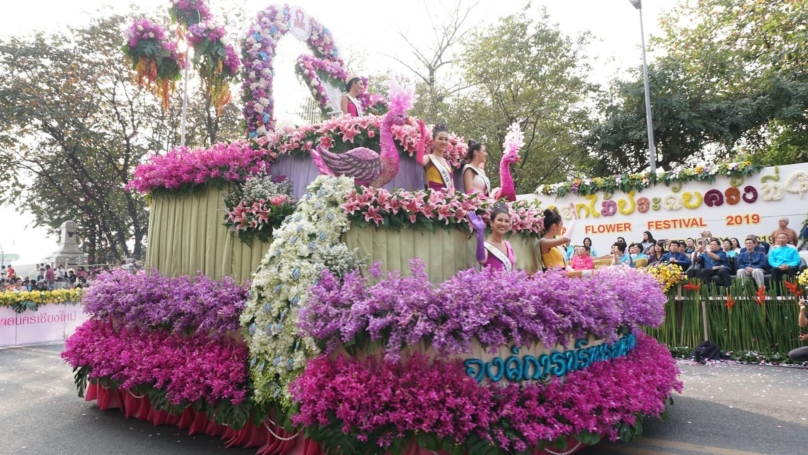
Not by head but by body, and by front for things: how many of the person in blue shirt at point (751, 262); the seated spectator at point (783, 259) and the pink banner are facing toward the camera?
3

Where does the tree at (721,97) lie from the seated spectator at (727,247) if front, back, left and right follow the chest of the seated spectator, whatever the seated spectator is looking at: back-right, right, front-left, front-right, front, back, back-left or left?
back-right

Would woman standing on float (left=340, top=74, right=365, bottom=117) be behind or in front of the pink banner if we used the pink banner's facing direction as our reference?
in front

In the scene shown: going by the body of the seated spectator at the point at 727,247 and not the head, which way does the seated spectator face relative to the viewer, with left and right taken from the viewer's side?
facing the viewer and to the left of the viewer

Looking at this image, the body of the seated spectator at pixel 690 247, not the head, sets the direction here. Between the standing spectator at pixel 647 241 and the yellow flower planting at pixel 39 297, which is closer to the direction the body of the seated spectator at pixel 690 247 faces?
the yellow flower planting

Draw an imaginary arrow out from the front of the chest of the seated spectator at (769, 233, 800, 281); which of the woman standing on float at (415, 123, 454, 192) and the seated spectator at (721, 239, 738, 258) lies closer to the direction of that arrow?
the woman standing on float

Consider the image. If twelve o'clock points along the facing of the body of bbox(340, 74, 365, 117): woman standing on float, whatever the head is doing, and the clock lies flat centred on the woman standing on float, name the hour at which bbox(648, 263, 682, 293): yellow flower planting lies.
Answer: The yellow flower planting is roughly at 10 o'clock from the woman standing on float.

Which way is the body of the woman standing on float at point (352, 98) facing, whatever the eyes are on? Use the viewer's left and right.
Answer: facing the viewer and to the right of the viewer
